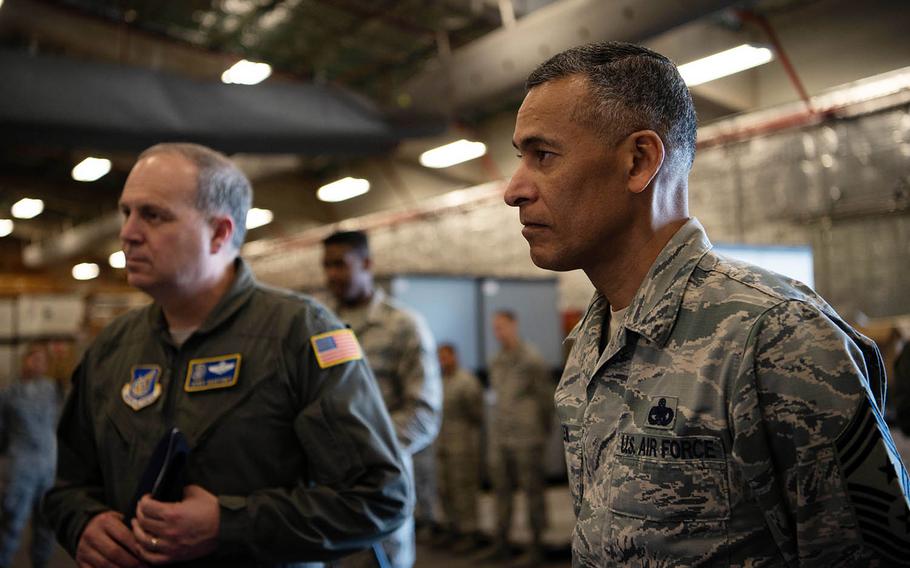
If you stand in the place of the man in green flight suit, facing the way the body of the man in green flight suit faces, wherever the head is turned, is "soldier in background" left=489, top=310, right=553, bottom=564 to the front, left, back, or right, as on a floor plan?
back

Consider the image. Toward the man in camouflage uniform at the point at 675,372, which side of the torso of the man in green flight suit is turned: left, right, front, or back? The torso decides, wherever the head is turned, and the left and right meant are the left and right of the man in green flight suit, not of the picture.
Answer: left

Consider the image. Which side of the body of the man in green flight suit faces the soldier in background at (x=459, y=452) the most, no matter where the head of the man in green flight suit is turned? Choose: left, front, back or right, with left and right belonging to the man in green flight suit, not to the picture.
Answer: back

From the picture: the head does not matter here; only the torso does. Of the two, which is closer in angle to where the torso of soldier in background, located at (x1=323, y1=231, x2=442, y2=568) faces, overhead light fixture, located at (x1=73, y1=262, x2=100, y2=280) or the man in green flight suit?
the man in green flight suit

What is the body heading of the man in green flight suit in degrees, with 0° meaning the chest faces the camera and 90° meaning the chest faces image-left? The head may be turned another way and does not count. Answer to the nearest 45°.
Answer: approximately 45°

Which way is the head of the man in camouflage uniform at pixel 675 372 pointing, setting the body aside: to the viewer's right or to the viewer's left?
to the viewer's left
